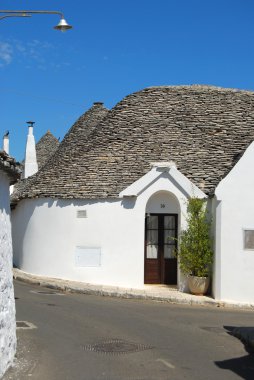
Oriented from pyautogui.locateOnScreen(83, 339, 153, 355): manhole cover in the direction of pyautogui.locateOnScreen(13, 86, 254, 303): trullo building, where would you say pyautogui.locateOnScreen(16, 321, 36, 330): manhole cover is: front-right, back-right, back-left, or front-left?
front-left

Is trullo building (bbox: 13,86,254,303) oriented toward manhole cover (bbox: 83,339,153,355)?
yes

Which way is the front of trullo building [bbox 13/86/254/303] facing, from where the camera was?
facing the viewer

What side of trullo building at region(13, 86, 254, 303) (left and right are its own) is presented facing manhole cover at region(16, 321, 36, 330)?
front
